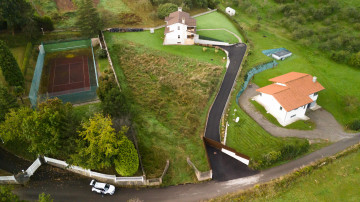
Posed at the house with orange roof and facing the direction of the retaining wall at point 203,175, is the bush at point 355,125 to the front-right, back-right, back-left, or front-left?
back-left
